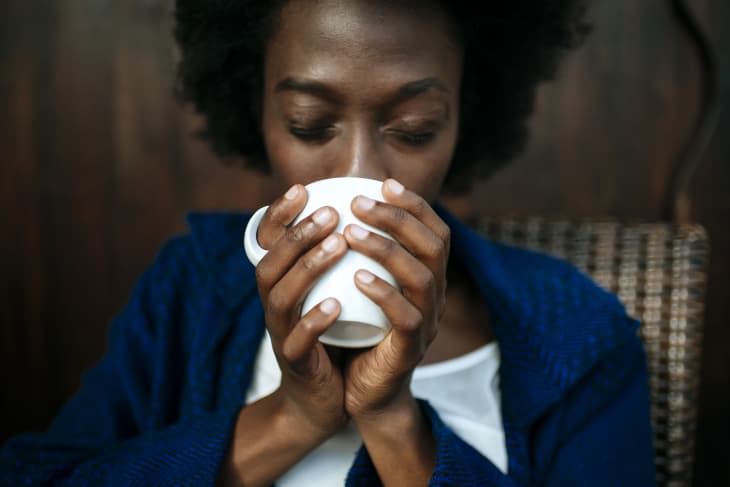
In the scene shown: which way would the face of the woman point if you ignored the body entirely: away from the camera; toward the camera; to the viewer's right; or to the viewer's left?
toward the camera

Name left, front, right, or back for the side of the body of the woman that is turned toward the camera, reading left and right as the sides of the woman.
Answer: front
